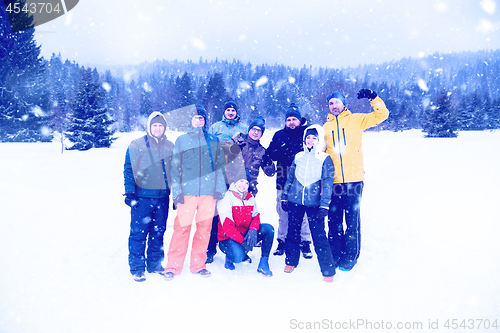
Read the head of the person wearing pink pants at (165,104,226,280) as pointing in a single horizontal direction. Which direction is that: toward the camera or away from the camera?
toward the camera

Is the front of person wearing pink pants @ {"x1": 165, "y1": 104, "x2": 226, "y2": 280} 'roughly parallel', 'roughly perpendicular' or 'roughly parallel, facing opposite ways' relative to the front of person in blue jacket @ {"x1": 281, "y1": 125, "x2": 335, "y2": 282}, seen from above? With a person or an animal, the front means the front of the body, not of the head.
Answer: roughly parallel

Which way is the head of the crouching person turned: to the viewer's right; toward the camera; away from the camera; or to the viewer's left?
toward the camera

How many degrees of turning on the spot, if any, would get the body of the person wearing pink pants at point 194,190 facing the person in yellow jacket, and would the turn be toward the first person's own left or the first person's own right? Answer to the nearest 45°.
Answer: approximately 90° to the first person's own left

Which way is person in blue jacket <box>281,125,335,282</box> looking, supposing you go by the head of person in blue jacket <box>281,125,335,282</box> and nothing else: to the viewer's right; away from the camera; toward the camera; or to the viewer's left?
toward the camera

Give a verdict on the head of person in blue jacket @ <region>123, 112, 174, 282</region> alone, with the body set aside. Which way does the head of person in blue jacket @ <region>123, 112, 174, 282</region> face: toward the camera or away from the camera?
toward the camera

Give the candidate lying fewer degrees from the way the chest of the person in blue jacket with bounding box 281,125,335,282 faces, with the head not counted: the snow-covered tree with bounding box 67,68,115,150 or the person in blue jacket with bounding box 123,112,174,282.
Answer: the person in blue jacket

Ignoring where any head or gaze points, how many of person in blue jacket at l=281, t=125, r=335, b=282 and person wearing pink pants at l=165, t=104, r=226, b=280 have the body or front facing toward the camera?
2

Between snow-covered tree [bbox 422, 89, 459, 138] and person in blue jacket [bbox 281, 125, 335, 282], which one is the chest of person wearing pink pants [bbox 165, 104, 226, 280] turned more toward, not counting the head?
the person in blue jacket

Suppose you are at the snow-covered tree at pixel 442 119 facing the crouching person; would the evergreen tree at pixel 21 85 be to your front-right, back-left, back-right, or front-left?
front-right

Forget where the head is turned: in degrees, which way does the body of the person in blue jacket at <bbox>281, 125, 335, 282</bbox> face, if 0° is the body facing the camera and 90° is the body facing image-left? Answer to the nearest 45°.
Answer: approximately 0°

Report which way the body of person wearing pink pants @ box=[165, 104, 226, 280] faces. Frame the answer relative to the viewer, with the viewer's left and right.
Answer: facing the viewer
